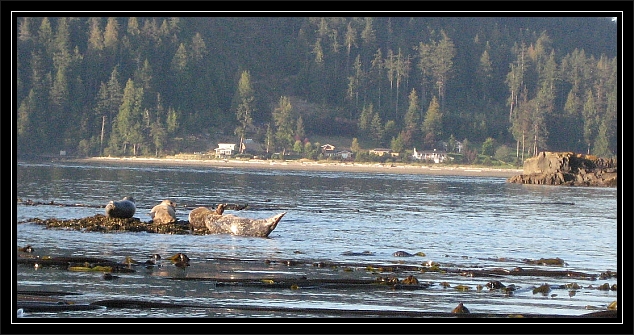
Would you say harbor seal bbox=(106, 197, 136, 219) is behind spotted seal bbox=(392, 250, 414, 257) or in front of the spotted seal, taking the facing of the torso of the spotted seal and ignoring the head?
in front

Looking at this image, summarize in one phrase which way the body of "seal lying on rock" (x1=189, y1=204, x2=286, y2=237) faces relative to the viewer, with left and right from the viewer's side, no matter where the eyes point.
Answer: facing to the left of the viewer

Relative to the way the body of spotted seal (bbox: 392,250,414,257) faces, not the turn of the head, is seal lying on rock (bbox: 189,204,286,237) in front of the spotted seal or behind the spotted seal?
in front

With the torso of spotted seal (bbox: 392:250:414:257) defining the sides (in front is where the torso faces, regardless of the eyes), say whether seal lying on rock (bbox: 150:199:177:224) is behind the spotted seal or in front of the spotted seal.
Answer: in front

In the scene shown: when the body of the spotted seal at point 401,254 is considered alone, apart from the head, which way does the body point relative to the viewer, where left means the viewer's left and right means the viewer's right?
facing to the left of the viewer

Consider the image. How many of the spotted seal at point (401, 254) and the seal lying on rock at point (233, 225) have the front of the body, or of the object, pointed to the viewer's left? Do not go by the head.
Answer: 2

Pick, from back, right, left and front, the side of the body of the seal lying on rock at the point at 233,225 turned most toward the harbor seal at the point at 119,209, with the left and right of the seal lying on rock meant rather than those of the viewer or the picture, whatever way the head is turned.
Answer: front
